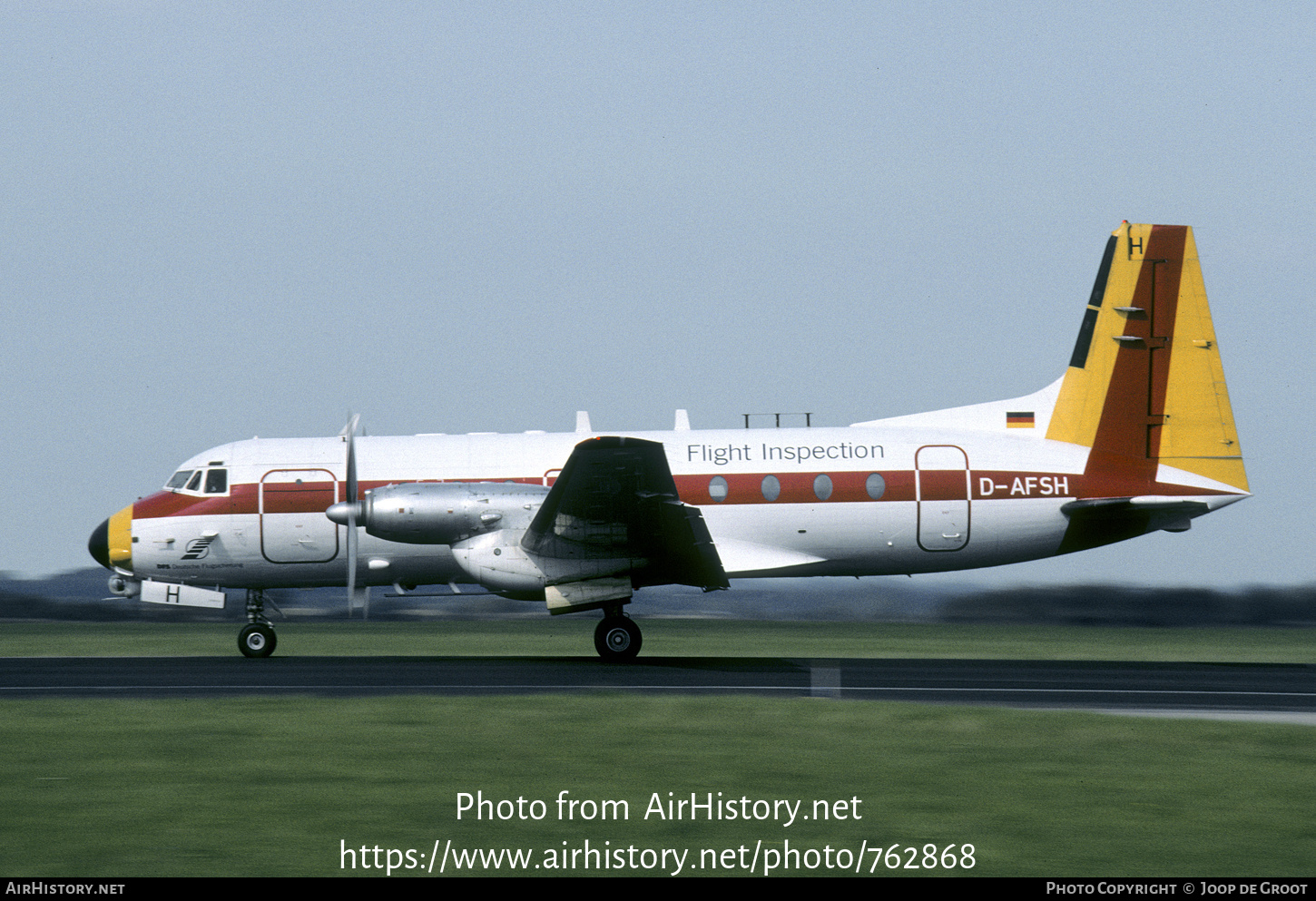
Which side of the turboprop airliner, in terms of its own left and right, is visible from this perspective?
left
